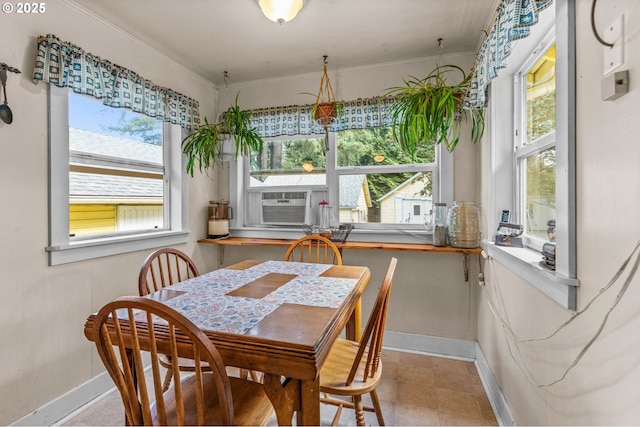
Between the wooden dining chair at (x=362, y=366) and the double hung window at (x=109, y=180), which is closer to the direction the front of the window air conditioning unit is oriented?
the wooden dining chair

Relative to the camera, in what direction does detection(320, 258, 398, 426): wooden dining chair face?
facing away from the viewer and to the left of the viewer

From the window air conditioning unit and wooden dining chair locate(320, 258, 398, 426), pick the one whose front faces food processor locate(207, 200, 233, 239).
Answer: the wooden dining chair

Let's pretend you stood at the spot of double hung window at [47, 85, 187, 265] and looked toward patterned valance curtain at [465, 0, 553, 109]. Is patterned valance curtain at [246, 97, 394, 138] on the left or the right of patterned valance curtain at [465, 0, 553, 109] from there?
left

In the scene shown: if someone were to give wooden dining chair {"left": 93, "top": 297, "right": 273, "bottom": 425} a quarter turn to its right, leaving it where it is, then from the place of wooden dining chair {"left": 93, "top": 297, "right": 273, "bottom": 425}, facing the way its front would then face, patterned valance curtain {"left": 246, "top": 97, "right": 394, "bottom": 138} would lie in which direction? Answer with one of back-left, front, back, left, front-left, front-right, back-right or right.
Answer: left

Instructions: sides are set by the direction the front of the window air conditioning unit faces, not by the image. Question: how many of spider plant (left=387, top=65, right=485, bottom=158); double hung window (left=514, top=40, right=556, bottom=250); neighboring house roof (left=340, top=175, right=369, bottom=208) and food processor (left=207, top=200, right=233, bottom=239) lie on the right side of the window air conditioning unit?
1

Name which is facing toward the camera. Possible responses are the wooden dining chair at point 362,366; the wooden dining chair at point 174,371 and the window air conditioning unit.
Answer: the window air conditioning unit

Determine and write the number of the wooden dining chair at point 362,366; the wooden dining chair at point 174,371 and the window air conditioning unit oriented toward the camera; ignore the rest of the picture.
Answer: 1

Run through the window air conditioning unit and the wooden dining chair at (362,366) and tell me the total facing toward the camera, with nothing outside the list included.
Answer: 1

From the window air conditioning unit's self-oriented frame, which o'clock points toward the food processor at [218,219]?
The food processor is roughly at 3 o'clock from the window air conditioning unit.

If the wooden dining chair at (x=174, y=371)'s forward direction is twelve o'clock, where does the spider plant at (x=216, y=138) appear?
The spider plant is roughly at 11 o'clock from the wooden dining chair.

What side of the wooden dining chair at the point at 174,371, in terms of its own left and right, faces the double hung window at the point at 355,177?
front

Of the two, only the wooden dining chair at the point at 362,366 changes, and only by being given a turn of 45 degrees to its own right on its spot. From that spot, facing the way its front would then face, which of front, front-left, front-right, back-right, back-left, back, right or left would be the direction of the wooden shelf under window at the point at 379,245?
front

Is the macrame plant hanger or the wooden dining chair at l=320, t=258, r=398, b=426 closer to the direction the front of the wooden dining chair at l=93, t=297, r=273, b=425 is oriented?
the macrame plant hanger

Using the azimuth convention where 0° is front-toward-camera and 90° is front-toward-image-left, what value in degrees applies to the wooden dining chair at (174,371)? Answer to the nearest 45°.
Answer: approximately 225°

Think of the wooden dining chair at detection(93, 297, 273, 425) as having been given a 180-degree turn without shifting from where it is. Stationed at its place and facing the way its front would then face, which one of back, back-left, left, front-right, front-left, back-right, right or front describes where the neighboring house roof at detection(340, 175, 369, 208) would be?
back

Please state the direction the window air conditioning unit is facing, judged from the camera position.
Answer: facing the viewer

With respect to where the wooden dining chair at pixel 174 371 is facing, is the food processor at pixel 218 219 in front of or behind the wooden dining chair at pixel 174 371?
in front
